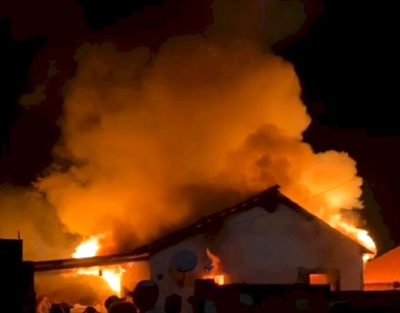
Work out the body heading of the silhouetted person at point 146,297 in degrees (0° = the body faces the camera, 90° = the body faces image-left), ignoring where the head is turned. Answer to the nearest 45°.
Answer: approximately 180°

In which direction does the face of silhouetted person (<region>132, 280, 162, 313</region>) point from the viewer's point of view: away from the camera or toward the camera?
away from the camera

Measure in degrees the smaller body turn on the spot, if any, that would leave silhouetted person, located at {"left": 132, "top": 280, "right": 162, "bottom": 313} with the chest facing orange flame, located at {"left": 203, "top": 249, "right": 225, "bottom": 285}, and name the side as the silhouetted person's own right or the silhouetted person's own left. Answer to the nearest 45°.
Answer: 0° — they already face it

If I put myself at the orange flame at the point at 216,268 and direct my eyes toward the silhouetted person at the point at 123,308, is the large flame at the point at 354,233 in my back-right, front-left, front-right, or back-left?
back-left

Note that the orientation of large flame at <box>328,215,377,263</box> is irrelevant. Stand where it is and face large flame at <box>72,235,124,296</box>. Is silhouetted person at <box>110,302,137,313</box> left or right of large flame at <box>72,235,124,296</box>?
left
